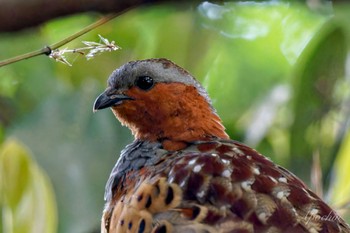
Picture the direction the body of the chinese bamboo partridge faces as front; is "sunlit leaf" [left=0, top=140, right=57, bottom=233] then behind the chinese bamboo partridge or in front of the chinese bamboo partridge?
in front

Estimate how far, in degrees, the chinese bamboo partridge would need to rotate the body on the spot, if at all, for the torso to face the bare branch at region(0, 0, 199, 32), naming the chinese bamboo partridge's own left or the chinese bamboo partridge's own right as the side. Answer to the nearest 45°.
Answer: approximately 45° to the chinese bamboo partridge's own right

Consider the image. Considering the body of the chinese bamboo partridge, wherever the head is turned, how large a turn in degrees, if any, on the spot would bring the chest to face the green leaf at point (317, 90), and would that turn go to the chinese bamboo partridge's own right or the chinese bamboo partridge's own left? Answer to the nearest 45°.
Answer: approximately 135° to the chinese bamboo partridge's own right

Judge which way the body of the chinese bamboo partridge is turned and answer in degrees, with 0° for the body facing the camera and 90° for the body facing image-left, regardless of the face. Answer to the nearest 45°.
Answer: approximately 90°
